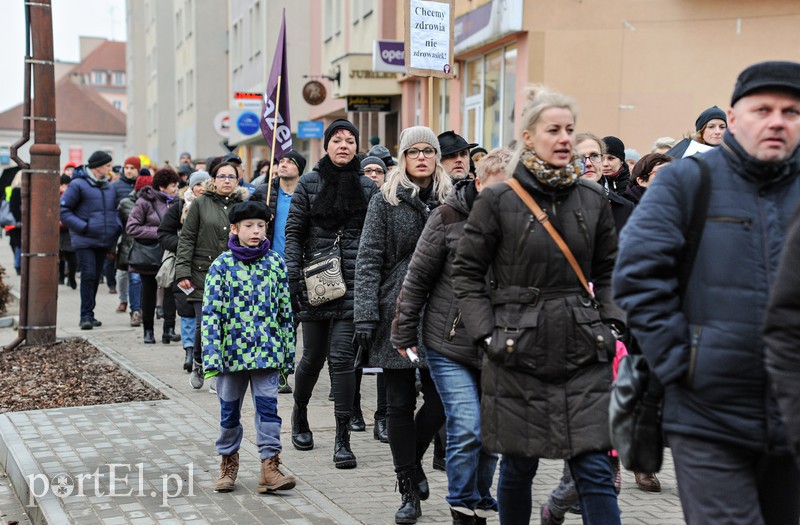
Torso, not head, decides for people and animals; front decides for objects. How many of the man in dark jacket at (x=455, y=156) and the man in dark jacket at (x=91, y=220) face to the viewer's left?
0

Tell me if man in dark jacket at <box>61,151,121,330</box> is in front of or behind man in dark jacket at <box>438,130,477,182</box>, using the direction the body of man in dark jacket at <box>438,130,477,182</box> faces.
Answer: behind

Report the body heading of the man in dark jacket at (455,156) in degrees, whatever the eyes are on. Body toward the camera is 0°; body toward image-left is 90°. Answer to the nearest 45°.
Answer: approximately 315°

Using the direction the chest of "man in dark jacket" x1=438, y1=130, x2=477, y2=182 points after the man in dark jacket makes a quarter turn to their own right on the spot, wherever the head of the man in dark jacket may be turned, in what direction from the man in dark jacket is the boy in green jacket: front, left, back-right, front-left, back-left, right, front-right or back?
front

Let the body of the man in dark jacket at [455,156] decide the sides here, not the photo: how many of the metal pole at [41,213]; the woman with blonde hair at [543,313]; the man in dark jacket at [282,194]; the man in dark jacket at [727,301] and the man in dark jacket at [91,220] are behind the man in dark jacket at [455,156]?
3

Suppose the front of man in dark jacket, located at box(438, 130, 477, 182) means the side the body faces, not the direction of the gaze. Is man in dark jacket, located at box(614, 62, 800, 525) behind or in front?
in front

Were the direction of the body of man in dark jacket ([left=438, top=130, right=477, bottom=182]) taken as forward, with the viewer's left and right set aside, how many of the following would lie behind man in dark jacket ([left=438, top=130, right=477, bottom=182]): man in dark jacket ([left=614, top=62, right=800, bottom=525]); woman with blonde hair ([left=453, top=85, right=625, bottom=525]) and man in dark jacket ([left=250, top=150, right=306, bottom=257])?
1

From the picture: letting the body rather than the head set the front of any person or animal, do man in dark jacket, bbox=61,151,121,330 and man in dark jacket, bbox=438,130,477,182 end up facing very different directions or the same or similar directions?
same or similar directions

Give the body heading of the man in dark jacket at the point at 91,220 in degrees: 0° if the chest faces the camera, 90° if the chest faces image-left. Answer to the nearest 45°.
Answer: approximately 315°

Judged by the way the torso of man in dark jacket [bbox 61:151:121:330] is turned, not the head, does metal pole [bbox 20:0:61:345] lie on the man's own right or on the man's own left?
on the man's own right
